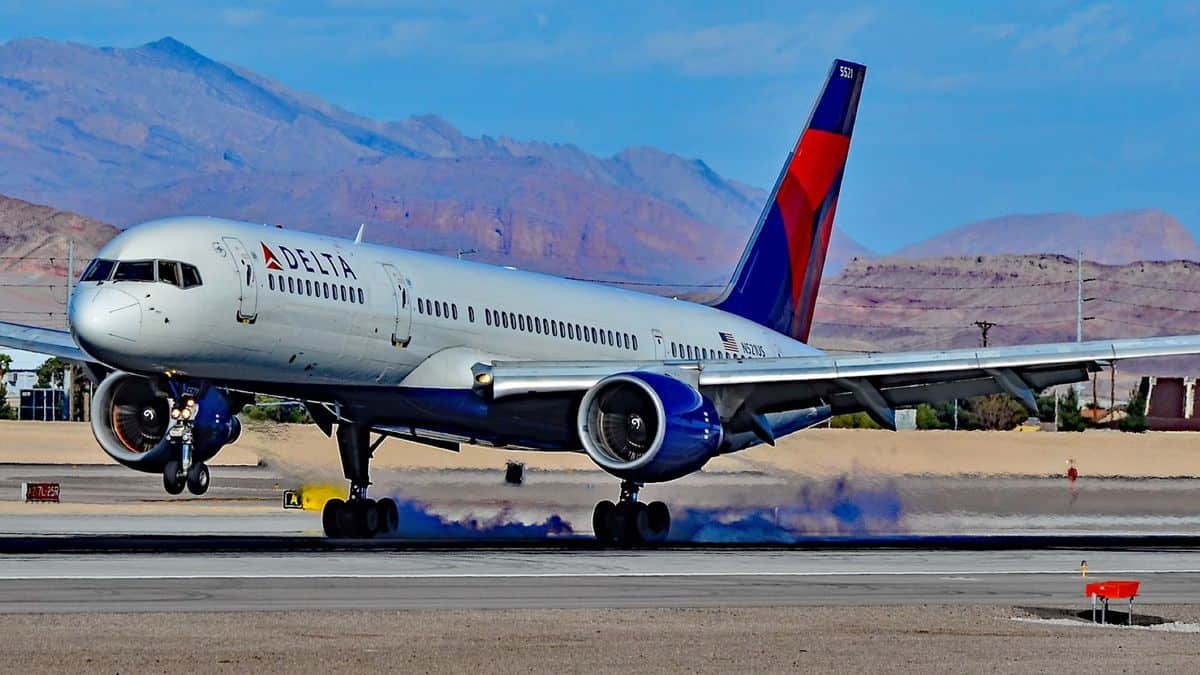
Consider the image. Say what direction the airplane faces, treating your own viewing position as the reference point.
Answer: facing the viewer and to the left of the viewer
